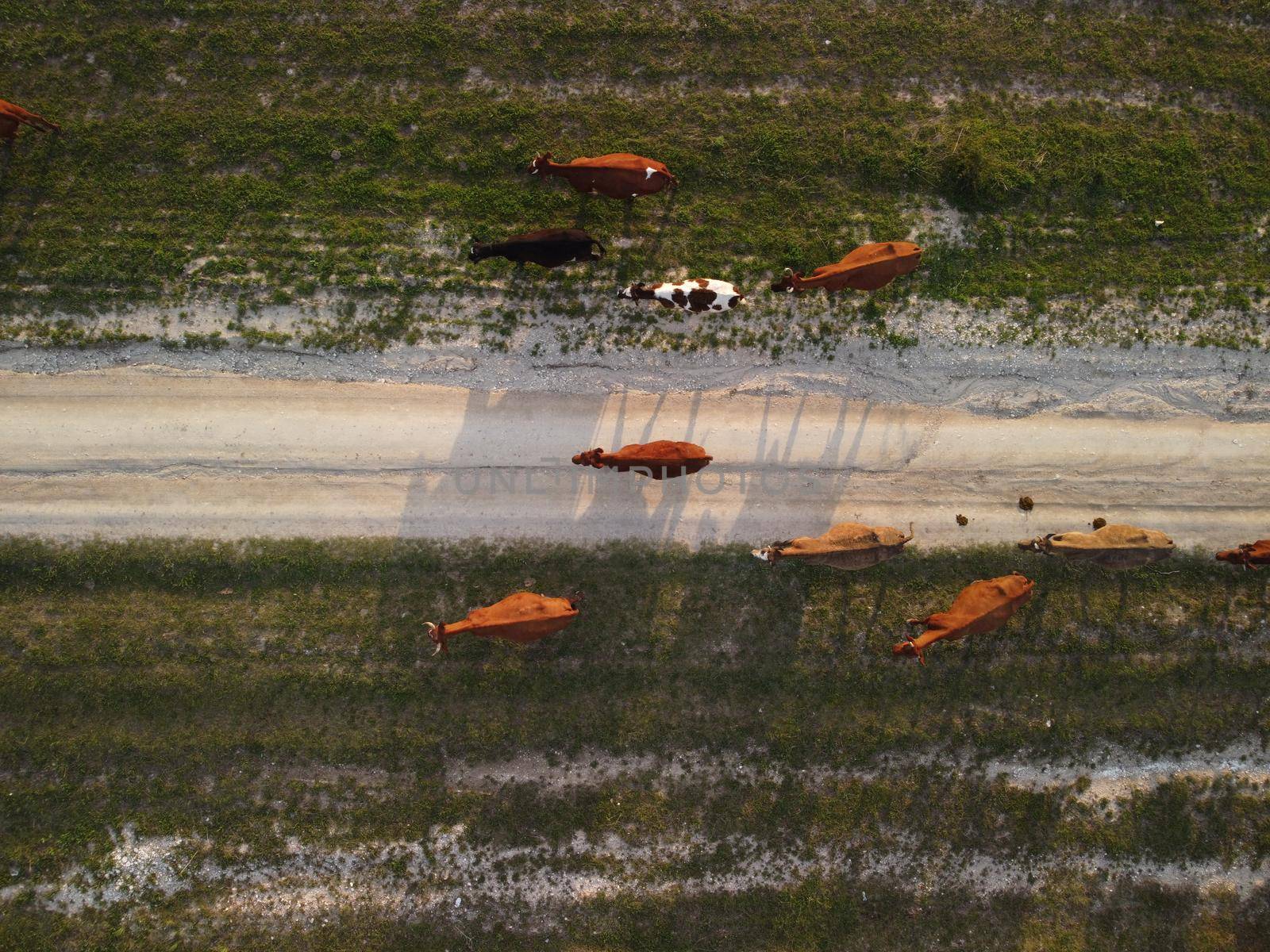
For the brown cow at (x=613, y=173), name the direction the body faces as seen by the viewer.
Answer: to the viewer's left

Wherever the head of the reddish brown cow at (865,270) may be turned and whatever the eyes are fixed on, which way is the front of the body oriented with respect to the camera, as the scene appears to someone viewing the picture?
to the viewer's left

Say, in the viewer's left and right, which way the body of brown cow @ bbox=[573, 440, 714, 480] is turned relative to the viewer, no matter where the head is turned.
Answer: facing to the left of the viewer

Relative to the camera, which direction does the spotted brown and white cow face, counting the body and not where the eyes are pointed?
to the viewer's left

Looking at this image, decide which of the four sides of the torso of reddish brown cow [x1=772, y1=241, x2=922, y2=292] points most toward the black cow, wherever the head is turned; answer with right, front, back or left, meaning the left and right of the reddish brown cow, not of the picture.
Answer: front

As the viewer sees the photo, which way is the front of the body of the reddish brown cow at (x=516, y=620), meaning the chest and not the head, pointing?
to the viewer's left

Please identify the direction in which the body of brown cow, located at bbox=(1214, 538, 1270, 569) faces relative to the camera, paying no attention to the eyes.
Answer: to the viewer's left

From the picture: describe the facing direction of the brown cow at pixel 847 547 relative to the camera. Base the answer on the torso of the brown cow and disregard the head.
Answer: to the viewer's left

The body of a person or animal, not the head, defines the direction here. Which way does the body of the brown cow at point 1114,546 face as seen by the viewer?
to the viewer's left

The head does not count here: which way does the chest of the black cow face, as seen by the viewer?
to the viewer's left

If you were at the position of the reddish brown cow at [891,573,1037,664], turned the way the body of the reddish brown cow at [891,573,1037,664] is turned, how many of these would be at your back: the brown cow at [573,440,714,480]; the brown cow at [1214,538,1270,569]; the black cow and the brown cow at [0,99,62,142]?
1
